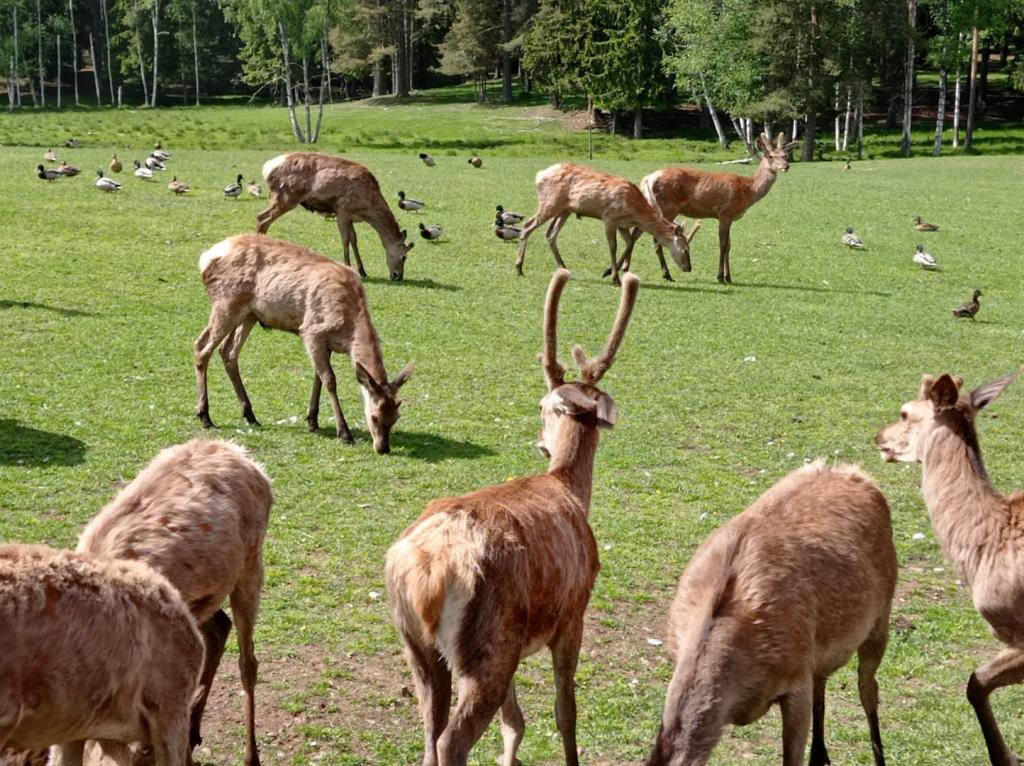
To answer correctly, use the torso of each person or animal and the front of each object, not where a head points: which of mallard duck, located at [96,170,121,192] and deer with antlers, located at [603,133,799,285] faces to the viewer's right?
the deer with antlers

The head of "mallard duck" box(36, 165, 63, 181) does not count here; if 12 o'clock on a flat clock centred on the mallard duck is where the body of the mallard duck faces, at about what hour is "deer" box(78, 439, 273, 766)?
The deer is roughly at 9 o'clock from the mallard duck.

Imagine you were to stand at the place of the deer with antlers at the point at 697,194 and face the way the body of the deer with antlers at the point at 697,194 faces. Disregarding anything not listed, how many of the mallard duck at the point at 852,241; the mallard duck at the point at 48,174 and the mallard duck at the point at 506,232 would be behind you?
2

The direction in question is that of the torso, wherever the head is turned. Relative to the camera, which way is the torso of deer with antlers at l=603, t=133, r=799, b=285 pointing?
to the viewer's right

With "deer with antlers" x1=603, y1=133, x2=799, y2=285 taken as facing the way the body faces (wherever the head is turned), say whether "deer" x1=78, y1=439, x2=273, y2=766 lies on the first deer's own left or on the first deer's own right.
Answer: on the first deer's own right

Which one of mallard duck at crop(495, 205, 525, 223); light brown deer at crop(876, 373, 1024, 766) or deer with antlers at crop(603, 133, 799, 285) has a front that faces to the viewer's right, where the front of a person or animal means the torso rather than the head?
the deer with antlers

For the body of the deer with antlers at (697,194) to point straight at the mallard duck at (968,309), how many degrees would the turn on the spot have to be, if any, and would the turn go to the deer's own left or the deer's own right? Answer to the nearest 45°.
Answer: approximately 45° to the deer's own right

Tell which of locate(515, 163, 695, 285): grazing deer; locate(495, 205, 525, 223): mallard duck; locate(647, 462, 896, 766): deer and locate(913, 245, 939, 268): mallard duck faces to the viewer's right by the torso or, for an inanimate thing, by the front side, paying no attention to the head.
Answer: the grazing deer

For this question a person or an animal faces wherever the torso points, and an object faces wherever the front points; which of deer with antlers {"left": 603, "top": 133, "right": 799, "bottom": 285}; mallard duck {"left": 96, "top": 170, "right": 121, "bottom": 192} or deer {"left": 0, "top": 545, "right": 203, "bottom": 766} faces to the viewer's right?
the deer with antlers

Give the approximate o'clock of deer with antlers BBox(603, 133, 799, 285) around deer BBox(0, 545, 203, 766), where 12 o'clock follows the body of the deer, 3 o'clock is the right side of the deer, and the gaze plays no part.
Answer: The deer with antlers is roughly at 4 o'clock from the deer.

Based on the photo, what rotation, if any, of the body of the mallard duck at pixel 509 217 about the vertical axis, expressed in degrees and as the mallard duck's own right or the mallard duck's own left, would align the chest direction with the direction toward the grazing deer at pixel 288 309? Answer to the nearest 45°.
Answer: approximately 90° to the mallard duck's own left

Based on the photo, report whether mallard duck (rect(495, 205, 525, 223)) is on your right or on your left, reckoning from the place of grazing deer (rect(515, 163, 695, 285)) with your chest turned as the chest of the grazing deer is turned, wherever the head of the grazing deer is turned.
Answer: on your left

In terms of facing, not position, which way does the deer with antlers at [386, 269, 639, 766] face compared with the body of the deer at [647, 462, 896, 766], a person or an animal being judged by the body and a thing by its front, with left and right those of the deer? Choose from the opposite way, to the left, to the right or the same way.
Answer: the opposite way

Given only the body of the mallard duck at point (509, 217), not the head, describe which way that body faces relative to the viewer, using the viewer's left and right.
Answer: facing to the left of the viewer
